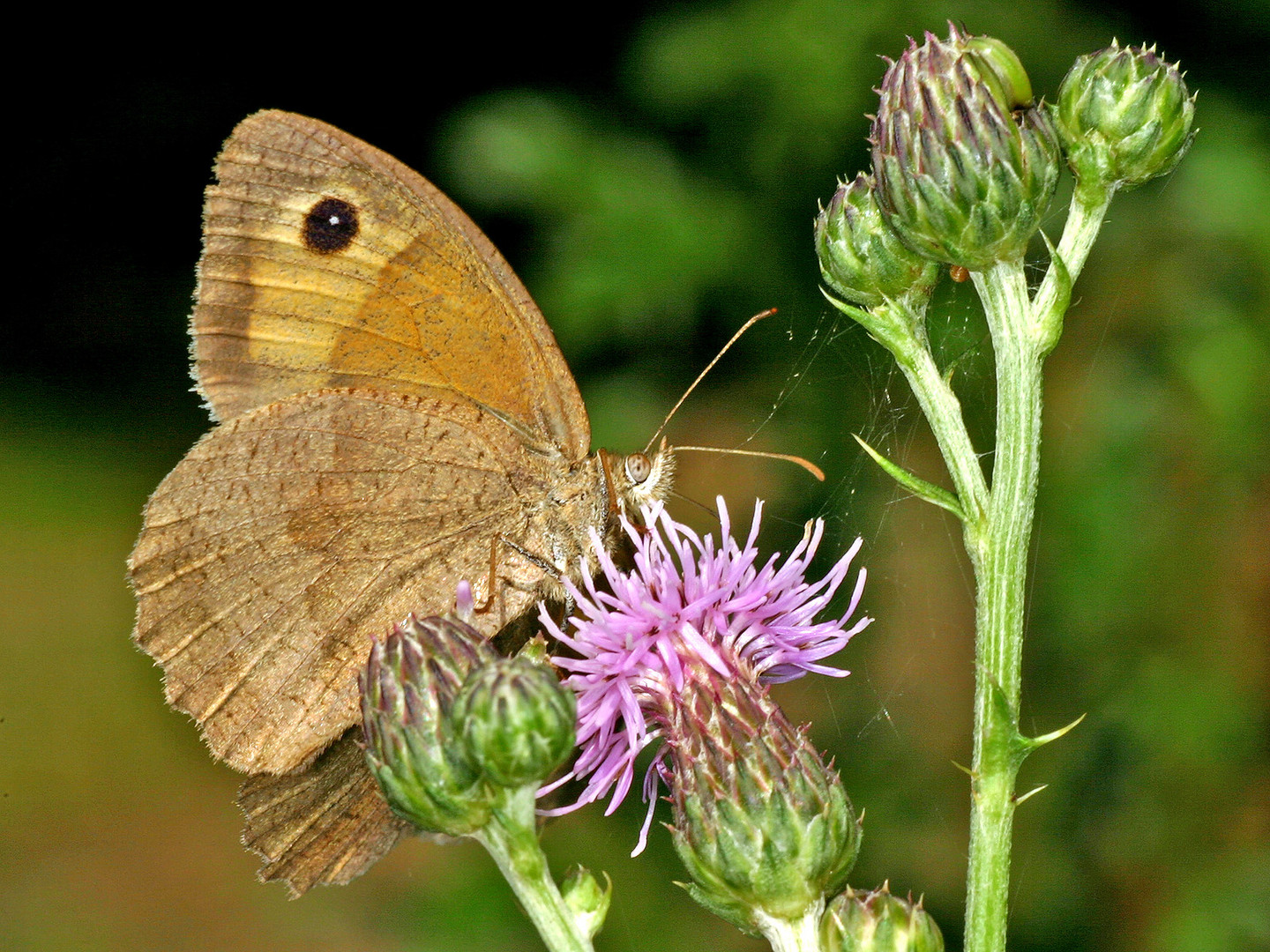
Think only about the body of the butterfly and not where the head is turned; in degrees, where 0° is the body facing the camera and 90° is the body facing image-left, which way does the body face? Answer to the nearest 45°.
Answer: approximately 270°
